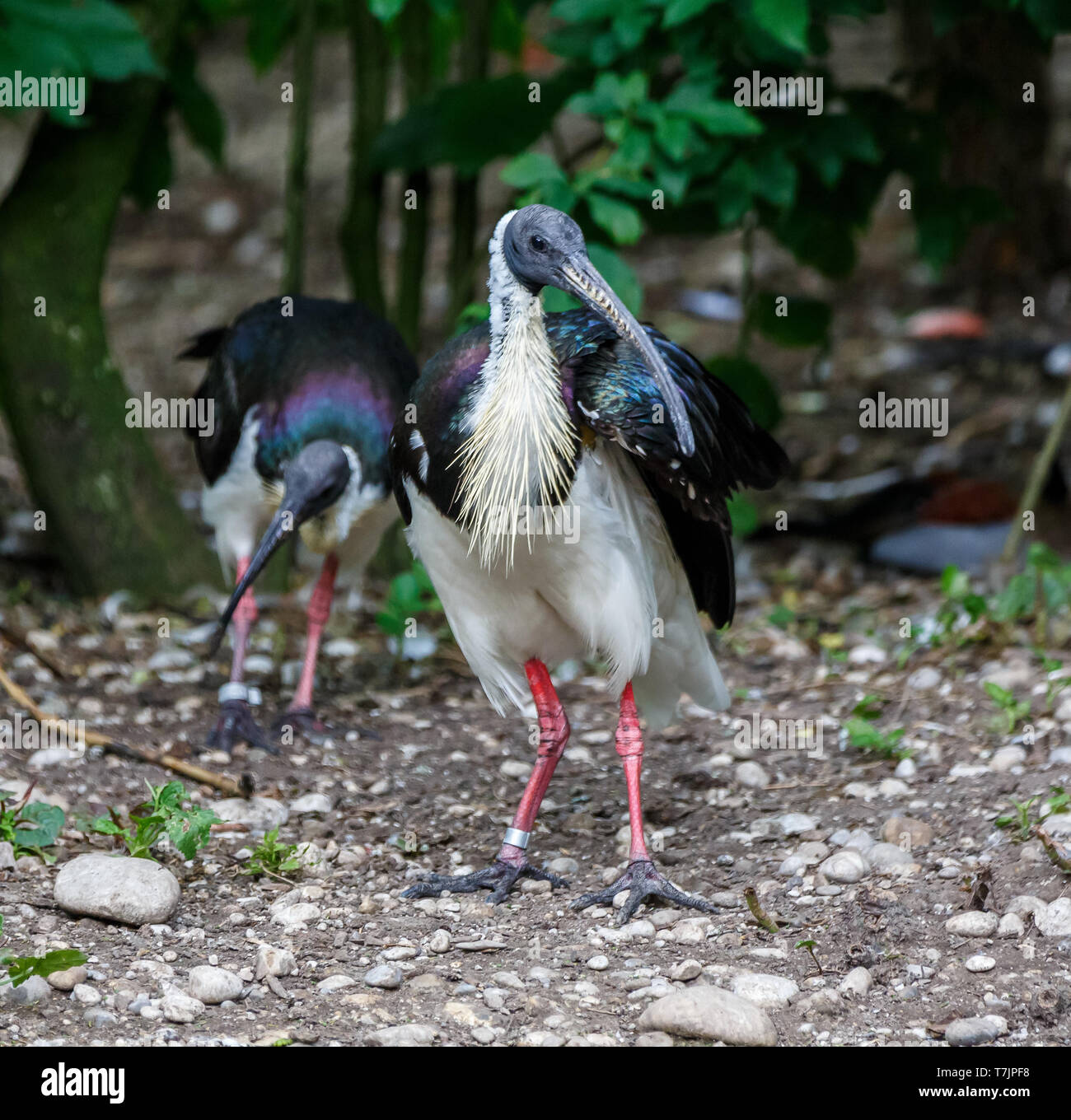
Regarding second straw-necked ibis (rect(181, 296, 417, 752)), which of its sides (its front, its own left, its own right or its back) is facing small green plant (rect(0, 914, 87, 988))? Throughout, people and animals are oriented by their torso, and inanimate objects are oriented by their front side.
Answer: front

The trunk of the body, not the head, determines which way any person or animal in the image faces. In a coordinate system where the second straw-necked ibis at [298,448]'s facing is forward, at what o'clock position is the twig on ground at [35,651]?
The twig on ground is roughly at 3 o'clock from the second straw-necked ibis.

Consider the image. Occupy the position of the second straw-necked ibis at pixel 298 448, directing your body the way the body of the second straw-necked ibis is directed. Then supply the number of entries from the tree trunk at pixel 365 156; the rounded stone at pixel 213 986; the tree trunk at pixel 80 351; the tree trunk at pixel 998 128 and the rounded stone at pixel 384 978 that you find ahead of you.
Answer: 2

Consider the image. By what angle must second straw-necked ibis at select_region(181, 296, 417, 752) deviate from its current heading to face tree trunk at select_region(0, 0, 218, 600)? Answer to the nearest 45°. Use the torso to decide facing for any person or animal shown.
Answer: approximately 135° to its right

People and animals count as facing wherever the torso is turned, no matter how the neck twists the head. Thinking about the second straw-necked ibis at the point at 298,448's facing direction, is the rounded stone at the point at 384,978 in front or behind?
in front

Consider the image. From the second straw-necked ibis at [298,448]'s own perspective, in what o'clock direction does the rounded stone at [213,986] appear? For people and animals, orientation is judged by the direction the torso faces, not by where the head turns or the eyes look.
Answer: The rounded stone is roughly at 12 o'clock from the second straw-necked ibis.

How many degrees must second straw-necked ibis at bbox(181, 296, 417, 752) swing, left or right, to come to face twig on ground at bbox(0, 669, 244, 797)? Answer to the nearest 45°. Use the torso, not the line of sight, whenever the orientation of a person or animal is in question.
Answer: approximately 45° to its right

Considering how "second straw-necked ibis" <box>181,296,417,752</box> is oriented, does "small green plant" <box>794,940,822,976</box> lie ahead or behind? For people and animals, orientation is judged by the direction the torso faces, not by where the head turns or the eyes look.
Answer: ahead

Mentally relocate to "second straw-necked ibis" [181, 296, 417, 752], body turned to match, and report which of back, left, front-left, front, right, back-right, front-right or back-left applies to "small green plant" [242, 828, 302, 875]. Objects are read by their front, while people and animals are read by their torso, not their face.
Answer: front

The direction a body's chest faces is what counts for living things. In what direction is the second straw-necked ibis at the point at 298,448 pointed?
toward the camera
